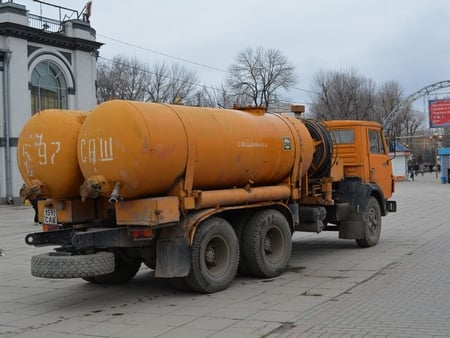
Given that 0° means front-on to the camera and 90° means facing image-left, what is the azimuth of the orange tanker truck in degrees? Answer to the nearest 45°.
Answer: approximately 225°

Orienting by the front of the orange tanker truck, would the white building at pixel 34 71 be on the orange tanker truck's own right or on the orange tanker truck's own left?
on the orange tanker truck's own left
